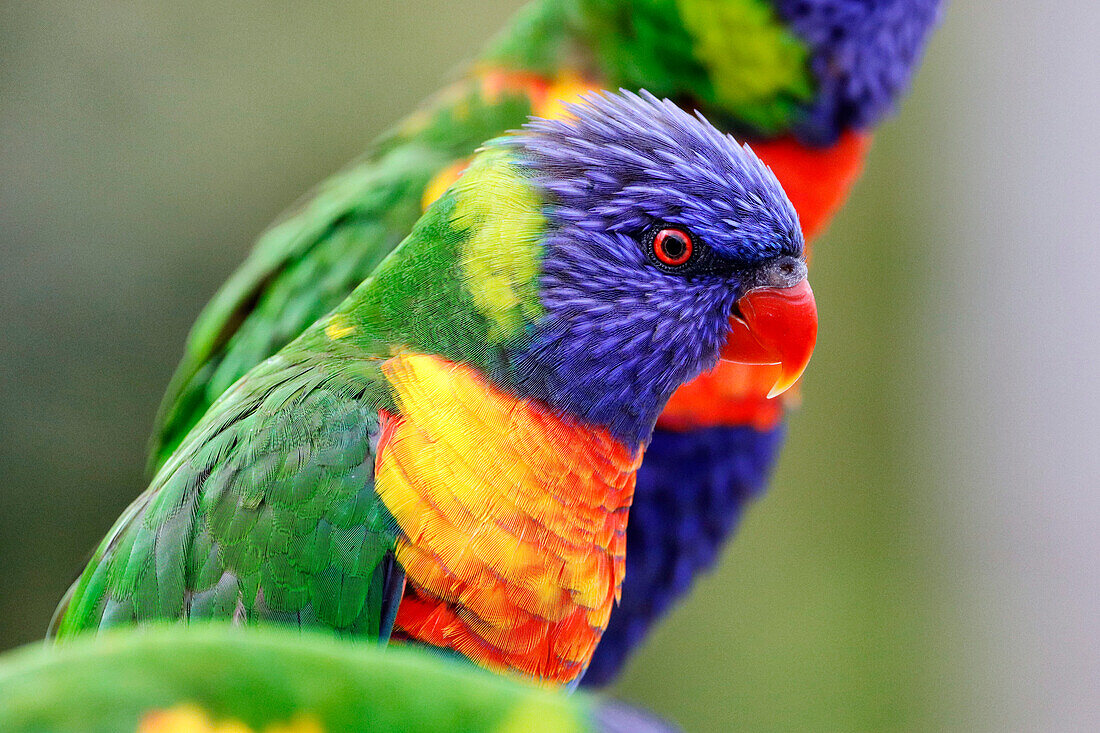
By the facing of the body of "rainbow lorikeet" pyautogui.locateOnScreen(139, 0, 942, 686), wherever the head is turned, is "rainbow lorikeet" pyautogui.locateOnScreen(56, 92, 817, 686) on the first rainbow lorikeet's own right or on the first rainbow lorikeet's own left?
on the first rainbow lorikeet's own right

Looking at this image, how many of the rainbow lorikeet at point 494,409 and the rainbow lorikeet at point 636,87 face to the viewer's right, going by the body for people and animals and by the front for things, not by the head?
2

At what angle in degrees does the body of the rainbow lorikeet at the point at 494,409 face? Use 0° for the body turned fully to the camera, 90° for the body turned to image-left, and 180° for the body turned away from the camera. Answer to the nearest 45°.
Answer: approximately 270°

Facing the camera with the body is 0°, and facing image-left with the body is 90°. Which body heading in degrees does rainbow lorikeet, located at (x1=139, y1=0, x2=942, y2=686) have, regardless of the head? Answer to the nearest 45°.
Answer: approximately 270°

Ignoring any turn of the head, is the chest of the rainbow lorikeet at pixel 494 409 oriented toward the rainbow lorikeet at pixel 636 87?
no

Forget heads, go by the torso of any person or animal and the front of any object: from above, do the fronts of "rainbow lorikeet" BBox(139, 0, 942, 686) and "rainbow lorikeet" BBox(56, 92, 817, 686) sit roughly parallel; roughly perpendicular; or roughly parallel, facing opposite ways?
roughly parallel
